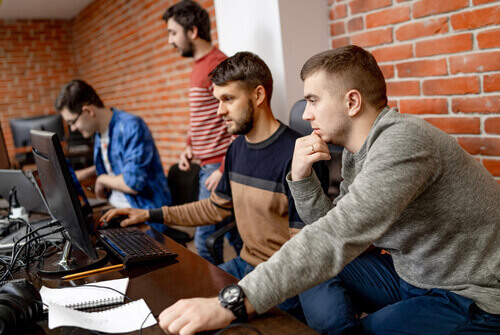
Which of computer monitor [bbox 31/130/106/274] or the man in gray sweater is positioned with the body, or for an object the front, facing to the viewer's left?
the man in gray sweater

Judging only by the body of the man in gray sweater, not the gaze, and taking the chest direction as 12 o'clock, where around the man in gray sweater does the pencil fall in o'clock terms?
The pencil is roughly at 12 o'clock from the man in gray sweater.

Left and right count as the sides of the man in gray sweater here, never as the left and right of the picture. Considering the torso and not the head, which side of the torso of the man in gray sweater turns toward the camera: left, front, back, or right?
left

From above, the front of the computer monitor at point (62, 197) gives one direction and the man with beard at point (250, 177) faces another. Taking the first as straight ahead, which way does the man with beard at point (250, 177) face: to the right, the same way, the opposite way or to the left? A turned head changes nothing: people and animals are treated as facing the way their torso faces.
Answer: the opposite way

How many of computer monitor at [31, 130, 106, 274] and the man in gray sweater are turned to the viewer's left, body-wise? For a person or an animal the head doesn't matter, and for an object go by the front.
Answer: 1

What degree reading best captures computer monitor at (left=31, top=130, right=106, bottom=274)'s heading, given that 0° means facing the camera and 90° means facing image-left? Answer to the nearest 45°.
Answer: approximately 225°
